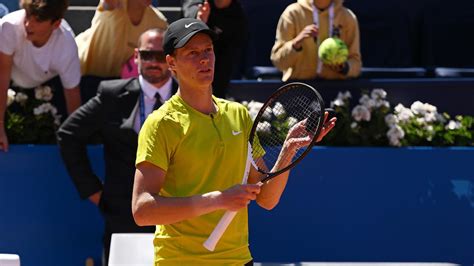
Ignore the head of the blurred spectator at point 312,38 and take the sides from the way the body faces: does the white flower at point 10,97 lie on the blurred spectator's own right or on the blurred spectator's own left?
on the blurred spectator's own right

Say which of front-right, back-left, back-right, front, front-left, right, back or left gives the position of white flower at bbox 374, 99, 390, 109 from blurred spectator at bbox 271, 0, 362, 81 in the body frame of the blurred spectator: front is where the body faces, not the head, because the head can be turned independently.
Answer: front-left

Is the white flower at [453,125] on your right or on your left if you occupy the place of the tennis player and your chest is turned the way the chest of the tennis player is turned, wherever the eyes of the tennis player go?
on your left

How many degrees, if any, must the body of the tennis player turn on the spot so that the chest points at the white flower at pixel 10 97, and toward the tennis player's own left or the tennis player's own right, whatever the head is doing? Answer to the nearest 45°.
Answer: approximately 180°

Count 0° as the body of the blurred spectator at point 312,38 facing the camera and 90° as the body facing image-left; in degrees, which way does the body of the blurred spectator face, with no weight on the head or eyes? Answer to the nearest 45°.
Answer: approximately 0°

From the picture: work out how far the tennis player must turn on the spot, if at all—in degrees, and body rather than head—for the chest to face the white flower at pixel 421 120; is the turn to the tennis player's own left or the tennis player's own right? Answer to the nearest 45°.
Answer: approximately 90° to the tennis player's own left
